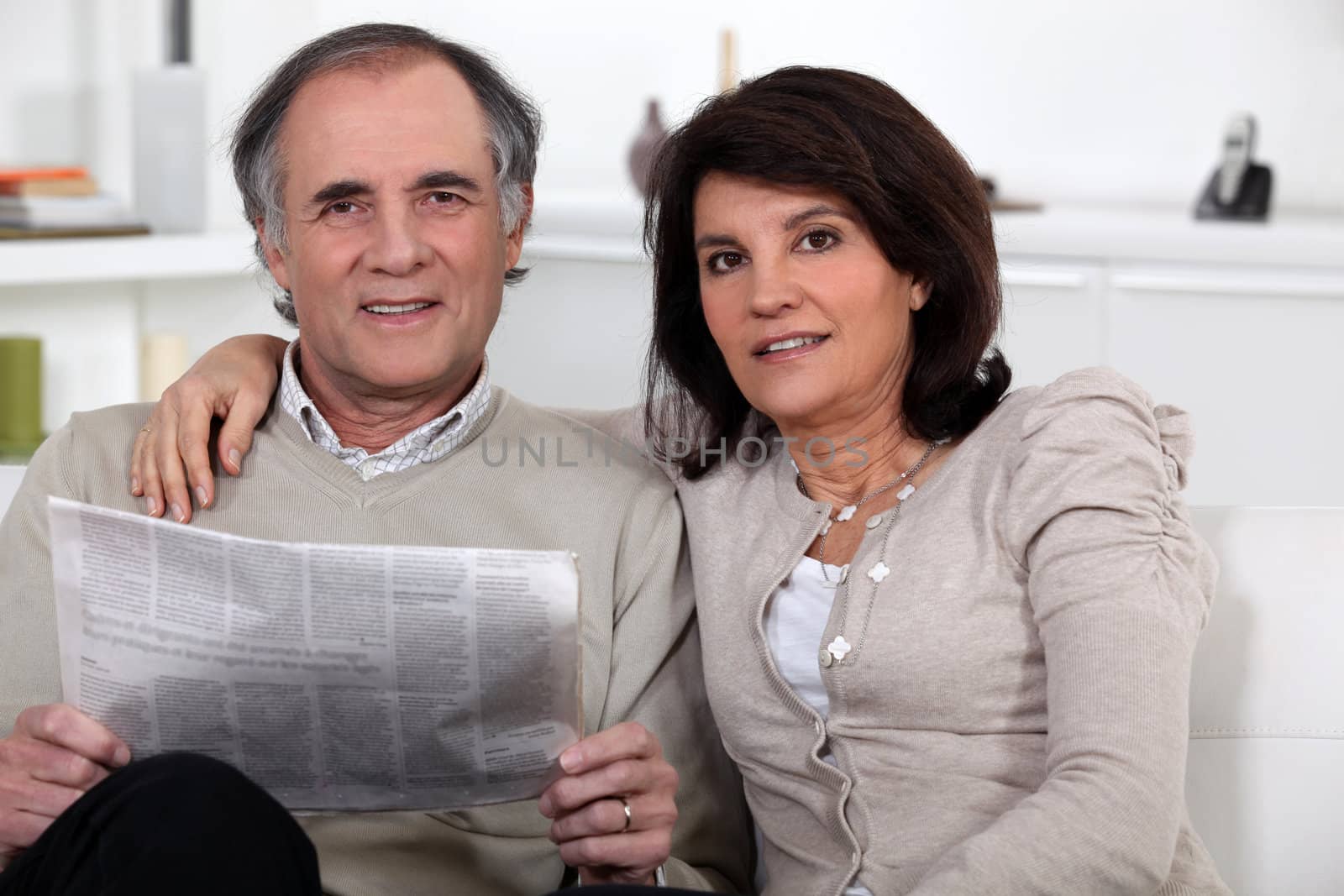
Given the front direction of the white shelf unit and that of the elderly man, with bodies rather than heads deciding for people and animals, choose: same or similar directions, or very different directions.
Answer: same or similar directions

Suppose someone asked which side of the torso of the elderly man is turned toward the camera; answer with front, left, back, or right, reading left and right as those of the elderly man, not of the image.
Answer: front

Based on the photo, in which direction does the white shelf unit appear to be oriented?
toward the camera

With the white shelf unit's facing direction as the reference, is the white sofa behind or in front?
in front

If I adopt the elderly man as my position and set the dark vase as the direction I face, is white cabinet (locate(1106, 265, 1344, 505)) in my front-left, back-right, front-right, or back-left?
front-right

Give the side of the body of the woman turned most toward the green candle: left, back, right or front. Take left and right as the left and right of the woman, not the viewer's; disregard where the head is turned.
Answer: right

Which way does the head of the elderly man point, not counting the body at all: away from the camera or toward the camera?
toward the camera

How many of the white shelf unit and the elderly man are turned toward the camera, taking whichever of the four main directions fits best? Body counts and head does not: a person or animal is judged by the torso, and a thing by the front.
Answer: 2

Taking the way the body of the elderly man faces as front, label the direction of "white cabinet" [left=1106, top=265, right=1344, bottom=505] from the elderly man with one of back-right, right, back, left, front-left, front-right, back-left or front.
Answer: back-left

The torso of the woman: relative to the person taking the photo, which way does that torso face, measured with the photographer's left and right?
facing the viewer and to the left of the viewer

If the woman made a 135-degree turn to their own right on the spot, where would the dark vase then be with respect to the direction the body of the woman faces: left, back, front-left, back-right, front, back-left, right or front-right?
front
